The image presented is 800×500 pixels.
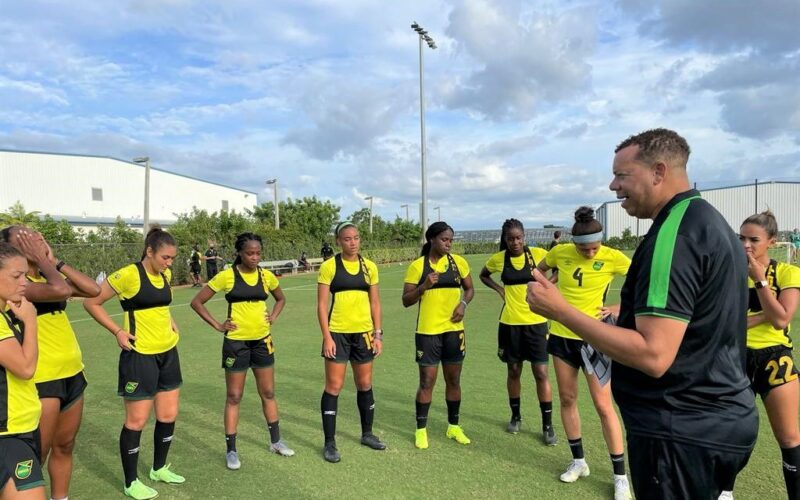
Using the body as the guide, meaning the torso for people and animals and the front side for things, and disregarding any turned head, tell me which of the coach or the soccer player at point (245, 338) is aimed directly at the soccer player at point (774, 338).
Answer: the soccer player at point (245, 338)

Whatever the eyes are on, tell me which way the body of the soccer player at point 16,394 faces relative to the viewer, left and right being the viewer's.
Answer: facing the viewer and to the right of the viewer

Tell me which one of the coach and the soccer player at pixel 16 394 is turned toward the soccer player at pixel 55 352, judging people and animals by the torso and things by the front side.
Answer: the coach

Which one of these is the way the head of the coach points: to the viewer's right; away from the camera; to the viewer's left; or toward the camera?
to the viewer's left

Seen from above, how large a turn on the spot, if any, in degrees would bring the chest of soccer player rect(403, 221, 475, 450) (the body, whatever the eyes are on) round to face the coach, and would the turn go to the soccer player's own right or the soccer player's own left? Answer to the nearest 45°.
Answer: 0° — they already face them

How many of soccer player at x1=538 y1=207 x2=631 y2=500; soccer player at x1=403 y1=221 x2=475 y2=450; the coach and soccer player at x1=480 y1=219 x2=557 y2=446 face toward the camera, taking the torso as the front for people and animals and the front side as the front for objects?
3

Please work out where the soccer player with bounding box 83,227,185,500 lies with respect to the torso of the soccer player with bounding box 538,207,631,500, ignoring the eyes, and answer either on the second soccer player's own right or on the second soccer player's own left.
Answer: on the second soccer player's own right

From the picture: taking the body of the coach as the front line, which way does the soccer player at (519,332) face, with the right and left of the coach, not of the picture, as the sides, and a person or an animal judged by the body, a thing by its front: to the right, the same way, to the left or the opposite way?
to the left

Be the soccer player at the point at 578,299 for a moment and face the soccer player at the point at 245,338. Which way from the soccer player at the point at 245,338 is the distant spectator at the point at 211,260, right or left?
right

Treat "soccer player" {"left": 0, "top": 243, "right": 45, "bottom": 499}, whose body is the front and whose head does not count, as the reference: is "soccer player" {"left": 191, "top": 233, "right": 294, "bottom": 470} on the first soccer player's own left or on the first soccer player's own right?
on the first soccer player's own left

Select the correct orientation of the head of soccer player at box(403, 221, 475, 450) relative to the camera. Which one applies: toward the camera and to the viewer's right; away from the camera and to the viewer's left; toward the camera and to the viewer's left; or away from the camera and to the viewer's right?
toward the camera and to the viewer's right

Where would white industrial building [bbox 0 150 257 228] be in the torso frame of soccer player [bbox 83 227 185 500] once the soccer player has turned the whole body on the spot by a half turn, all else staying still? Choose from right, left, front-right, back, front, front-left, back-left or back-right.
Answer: front-right

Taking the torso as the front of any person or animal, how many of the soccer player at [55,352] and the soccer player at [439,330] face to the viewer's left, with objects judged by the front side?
0

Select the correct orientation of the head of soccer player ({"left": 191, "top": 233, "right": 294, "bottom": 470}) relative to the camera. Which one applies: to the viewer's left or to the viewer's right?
to the viewer's right

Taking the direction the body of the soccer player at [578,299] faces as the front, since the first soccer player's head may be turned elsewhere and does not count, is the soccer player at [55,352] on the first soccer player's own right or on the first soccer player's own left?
on the first soccer player's own right

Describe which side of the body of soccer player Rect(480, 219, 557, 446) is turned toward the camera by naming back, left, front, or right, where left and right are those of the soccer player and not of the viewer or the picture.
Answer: front
